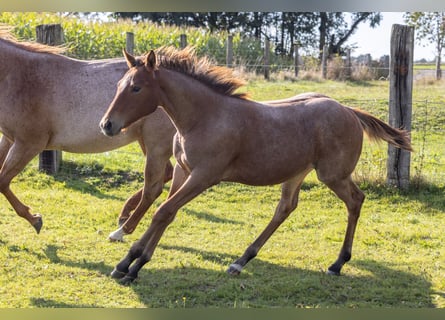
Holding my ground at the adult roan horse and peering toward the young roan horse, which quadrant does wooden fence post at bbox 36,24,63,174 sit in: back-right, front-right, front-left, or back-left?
back-left

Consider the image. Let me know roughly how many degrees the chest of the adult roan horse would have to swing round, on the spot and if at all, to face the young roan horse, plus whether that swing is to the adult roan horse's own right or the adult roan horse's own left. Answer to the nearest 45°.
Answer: approximately 135° to the adult roan horse's own left

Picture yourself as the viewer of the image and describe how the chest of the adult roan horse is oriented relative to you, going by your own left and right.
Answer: facing to the left of the viewer

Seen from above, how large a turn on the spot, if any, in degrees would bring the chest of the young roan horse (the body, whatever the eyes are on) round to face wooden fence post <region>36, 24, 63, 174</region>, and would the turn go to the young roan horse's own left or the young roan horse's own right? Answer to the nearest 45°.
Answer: approximately 45° to the young roan horse's own right

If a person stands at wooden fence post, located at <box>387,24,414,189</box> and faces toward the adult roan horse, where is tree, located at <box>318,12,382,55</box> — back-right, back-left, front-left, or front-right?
back-right

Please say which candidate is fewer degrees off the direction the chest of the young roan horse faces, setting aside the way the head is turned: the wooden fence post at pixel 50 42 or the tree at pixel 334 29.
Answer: the wooden fence post

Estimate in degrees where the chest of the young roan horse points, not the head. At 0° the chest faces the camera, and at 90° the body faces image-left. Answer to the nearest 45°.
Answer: approximately 90°

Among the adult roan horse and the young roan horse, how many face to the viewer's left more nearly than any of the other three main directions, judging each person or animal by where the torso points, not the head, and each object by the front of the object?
2

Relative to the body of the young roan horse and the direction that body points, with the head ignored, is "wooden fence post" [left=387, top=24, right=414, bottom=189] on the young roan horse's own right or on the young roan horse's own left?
on the young roan horse's own right

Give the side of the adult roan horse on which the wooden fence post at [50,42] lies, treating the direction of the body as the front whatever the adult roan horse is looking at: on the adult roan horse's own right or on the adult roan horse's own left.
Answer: on the adult roan horse's own right

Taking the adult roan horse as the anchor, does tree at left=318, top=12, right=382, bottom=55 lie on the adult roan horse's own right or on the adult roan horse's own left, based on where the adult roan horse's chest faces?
on the adult roan horse's own right

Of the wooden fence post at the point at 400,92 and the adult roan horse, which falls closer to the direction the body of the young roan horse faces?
the adult roan horse
